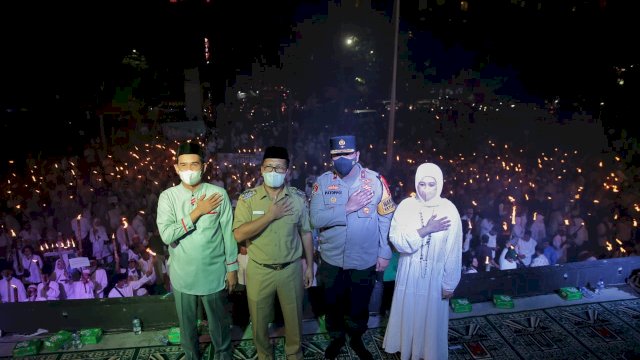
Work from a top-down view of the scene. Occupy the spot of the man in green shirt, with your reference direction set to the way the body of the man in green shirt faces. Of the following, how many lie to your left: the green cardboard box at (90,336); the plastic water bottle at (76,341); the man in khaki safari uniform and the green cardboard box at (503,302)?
2

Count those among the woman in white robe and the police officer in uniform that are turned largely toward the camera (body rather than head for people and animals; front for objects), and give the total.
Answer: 2

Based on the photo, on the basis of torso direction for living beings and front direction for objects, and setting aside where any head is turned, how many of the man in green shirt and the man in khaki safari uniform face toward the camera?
2

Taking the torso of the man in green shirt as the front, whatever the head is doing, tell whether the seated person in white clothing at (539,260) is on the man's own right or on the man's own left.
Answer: on the man's own left

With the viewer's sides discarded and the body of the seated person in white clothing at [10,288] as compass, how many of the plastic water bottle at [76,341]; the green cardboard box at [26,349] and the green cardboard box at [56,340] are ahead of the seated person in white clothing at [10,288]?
3

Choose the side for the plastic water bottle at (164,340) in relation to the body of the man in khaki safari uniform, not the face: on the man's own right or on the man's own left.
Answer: on the man's own right

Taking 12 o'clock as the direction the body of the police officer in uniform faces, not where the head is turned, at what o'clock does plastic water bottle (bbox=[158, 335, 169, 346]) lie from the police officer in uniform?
The plastic water bottle is roughly at 3 o'clock from the police officer in uniform.

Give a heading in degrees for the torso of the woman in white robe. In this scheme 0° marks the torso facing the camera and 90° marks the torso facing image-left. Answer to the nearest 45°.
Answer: approximately 0°
